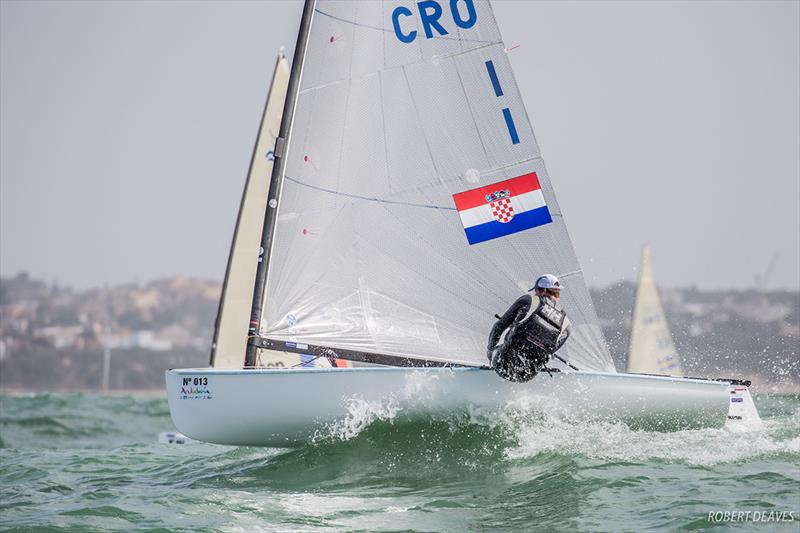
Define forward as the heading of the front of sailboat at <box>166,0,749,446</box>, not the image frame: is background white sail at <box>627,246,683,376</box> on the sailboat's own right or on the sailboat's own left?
on the sailboat's own right

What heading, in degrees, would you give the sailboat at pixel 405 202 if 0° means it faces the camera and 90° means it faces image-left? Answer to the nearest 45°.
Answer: approximately 90°
